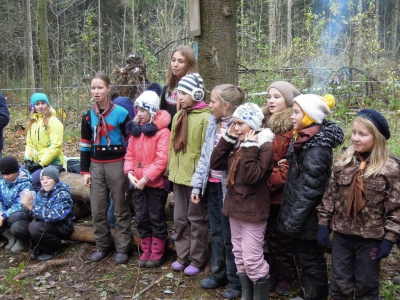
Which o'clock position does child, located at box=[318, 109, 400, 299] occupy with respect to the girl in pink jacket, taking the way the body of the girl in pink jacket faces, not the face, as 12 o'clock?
The child is roughly at 9 o'clock from the girl in pink jacket.

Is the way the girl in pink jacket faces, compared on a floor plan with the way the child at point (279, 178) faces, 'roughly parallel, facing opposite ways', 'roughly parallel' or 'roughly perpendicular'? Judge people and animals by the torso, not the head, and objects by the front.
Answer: roughly parallel

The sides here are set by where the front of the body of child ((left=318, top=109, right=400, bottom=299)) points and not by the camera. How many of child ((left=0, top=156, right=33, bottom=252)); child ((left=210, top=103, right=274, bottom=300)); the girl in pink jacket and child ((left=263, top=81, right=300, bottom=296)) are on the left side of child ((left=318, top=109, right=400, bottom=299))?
0

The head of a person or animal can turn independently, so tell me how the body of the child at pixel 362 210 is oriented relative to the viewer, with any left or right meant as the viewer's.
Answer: facing the viewer and to the left of the viewer

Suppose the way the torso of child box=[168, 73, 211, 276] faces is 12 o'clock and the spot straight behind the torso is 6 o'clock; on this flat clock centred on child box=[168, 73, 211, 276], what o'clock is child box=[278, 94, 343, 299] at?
child box=[278, 94, 343, 299] is roughly at 9 o'clock from child box=[168, 73, 211, 276].

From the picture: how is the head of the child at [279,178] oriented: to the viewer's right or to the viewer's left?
to the viewer's left

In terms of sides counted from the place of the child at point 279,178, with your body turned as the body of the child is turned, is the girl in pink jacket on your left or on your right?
on your right

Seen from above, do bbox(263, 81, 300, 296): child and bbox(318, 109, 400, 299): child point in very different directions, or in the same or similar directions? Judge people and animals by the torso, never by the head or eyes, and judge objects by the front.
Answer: same or similar directions

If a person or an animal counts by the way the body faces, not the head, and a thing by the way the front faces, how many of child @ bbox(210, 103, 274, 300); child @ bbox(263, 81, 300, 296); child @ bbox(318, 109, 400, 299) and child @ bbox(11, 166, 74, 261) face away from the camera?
0

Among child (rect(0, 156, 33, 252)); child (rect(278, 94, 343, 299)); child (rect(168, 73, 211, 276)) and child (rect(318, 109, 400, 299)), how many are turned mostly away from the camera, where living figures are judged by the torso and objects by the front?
0

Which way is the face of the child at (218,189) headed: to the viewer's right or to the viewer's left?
to the viewer's left

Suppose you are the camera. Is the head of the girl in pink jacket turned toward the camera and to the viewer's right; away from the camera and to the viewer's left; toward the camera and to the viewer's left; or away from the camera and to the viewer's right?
toward the camera and to the viewer's left

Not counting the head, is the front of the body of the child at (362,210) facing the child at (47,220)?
no
